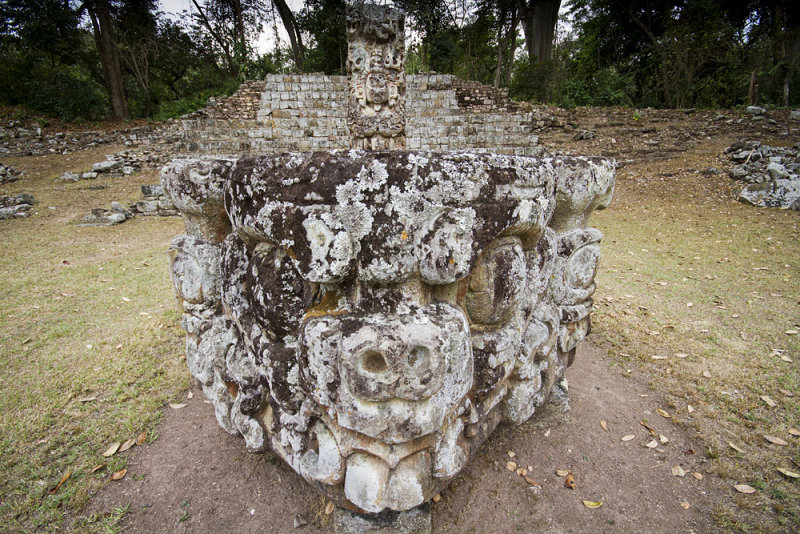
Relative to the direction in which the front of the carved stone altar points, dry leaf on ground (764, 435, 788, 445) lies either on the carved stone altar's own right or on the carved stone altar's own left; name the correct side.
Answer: on the carved stone altar's own left

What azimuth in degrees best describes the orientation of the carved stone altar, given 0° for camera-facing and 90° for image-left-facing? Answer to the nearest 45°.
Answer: approximately 0°

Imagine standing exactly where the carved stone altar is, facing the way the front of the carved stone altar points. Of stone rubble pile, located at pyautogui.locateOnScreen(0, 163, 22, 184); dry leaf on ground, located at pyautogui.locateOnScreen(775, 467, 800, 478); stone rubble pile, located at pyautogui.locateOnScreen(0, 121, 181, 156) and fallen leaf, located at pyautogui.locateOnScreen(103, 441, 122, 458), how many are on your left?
1

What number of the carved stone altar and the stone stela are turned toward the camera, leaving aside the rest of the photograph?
2

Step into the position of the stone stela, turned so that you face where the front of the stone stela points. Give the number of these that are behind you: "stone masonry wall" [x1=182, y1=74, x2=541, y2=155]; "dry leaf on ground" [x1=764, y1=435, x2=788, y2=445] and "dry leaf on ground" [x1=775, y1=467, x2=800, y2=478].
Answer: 1

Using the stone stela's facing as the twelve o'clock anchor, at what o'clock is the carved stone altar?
The carved stone altar is roughly at 12 o'clock from the stone stela.

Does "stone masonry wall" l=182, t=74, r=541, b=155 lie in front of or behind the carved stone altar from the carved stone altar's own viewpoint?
behind

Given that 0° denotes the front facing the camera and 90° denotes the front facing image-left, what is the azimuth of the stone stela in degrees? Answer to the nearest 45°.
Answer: approximately 0°
